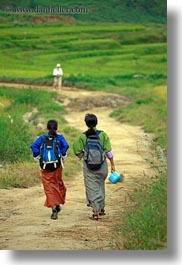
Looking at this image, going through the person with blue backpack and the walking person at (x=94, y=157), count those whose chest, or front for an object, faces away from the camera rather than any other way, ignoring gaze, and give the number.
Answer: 2

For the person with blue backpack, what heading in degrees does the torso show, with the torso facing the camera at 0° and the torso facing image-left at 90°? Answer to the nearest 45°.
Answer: approximately 180°

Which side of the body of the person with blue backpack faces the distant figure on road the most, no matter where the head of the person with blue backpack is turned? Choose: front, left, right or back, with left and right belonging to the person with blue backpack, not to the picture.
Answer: front

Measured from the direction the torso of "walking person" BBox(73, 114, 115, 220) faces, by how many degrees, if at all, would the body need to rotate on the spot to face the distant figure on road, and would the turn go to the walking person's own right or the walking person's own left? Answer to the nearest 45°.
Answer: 0° — they already face them

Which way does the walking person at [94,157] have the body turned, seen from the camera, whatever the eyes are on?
away from the camera

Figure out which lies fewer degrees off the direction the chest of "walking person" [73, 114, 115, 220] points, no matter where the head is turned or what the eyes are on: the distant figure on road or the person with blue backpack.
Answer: the distant figure on road

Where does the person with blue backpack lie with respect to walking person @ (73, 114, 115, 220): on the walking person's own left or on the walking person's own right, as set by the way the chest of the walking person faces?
on the walking person's own left

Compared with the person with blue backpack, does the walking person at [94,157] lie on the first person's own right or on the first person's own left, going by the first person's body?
on the first person's own right
